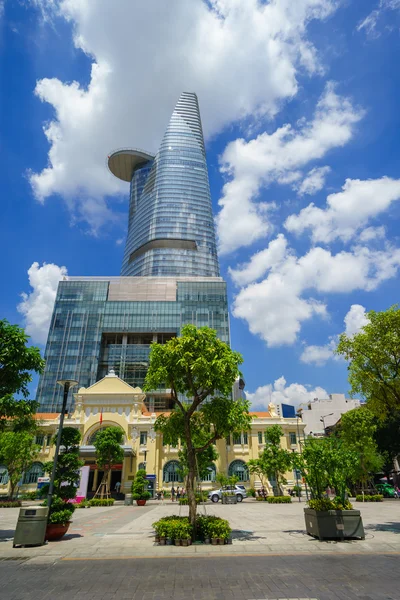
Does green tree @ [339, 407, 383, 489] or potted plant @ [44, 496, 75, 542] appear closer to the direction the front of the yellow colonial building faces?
the potted plant

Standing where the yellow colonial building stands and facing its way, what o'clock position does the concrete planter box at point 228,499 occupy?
The concrete planter box is roughly at 11 o'clock from the yellow colonial building.

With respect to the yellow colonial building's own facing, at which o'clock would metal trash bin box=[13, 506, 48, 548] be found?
The metal trash bin is roughly at 12 o'clock from the yellow colonial building.

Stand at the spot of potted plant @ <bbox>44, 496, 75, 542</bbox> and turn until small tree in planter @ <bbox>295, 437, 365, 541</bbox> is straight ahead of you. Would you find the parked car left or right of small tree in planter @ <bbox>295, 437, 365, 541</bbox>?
left

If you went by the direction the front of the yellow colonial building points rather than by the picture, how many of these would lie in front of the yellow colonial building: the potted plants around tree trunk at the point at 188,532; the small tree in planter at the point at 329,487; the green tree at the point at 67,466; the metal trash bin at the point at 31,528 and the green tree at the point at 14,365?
5

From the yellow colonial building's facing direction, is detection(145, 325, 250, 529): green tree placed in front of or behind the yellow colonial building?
in front

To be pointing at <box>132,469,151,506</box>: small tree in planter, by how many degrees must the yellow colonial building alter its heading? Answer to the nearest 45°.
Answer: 0° — it already faces it

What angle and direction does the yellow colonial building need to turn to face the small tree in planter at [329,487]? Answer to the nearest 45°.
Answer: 0° — it already faces it

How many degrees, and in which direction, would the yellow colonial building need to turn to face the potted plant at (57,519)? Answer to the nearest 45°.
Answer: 0° — it already faces it

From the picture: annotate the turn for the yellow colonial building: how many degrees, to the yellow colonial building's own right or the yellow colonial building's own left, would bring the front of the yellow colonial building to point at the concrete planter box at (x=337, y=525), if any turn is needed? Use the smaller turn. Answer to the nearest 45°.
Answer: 0° — it already faces it

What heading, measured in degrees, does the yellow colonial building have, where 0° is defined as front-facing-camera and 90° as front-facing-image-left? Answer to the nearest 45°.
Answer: approximately 0°

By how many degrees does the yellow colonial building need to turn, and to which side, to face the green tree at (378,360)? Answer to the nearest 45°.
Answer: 0° — it already faces it

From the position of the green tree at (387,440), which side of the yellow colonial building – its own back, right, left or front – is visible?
left
